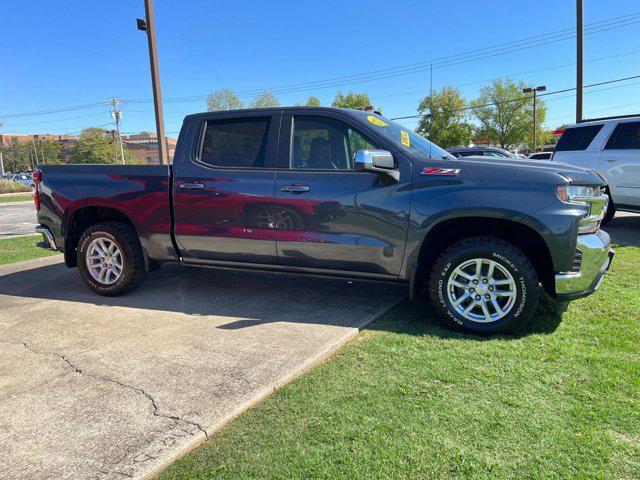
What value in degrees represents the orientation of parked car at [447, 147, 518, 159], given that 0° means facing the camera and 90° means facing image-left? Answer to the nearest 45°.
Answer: approximately 270°

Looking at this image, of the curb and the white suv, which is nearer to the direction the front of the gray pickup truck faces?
the white suv

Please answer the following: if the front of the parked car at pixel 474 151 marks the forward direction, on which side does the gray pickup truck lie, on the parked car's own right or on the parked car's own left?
on the parked car's own right

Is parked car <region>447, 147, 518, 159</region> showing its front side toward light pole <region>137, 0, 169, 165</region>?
no

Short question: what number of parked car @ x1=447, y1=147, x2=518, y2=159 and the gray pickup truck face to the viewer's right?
2

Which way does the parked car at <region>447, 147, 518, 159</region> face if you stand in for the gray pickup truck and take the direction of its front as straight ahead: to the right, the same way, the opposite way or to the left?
the same way

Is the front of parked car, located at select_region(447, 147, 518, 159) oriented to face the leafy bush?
no

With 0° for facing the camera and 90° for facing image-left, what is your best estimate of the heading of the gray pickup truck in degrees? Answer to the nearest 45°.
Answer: approximately 270°

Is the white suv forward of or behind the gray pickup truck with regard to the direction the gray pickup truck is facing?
forward

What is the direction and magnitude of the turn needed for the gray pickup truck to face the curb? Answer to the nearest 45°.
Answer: approximately 90° to its right
